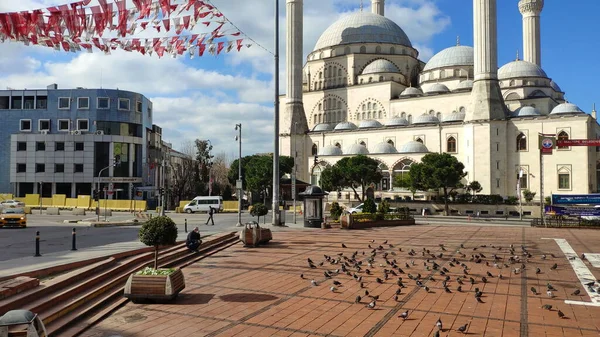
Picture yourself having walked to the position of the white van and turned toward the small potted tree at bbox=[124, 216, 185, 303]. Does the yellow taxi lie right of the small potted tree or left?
right

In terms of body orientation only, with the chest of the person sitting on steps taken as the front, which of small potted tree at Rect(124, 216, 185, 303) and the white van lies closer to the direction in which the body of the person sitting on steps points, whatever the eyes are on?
the small potted tree
